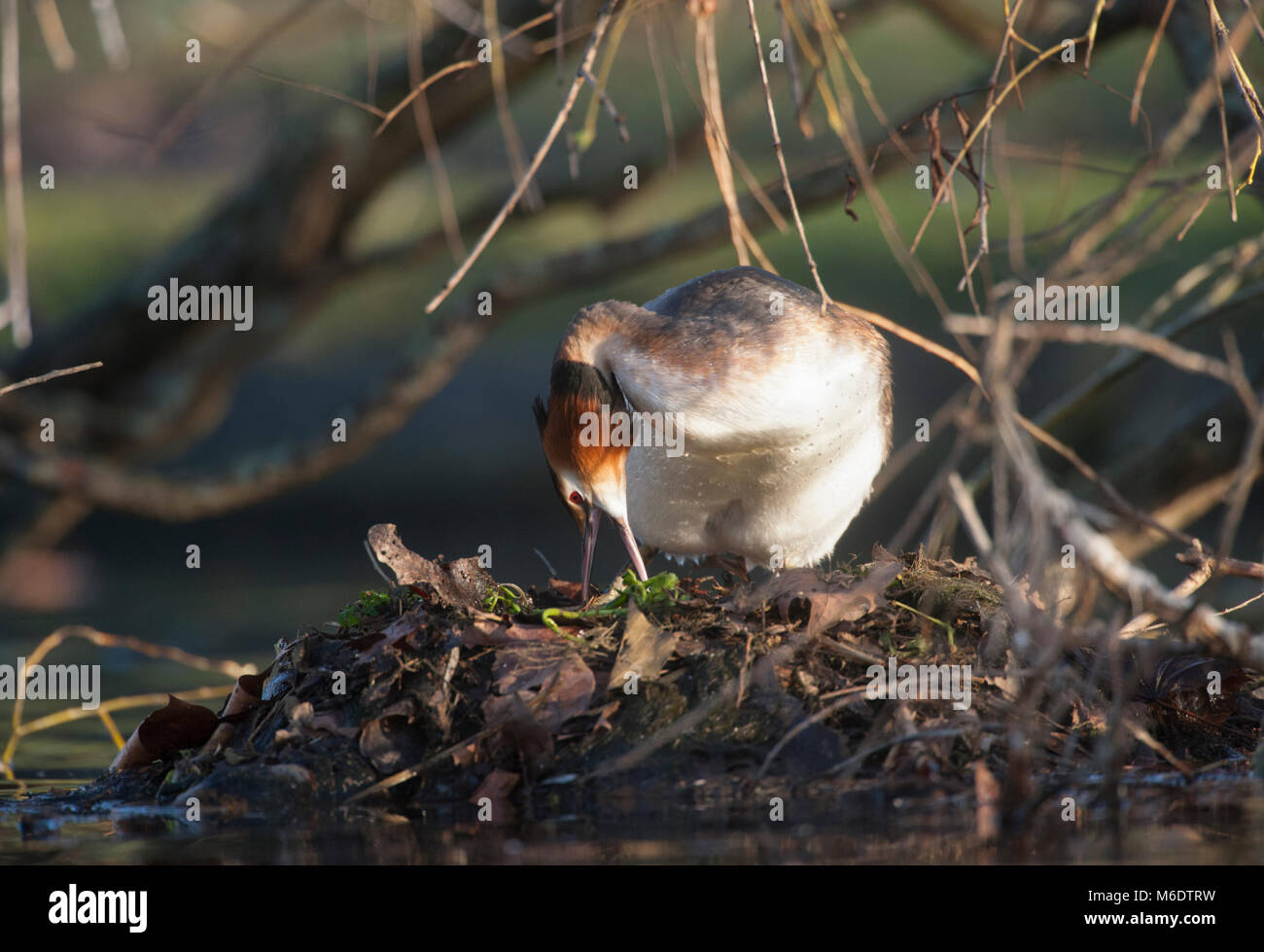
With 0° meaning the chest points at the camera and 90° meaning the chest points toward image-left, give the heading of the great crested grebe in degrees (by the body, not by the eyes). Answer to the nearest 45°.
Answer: approximately 45°

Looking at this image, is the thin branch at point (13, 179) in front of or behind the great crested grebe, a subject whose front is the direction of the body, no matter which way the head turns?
in front

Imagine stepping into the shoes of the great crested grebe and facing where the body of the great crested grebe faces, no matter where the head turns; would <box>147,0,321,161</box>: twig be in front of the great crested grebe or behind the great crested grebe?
in front
